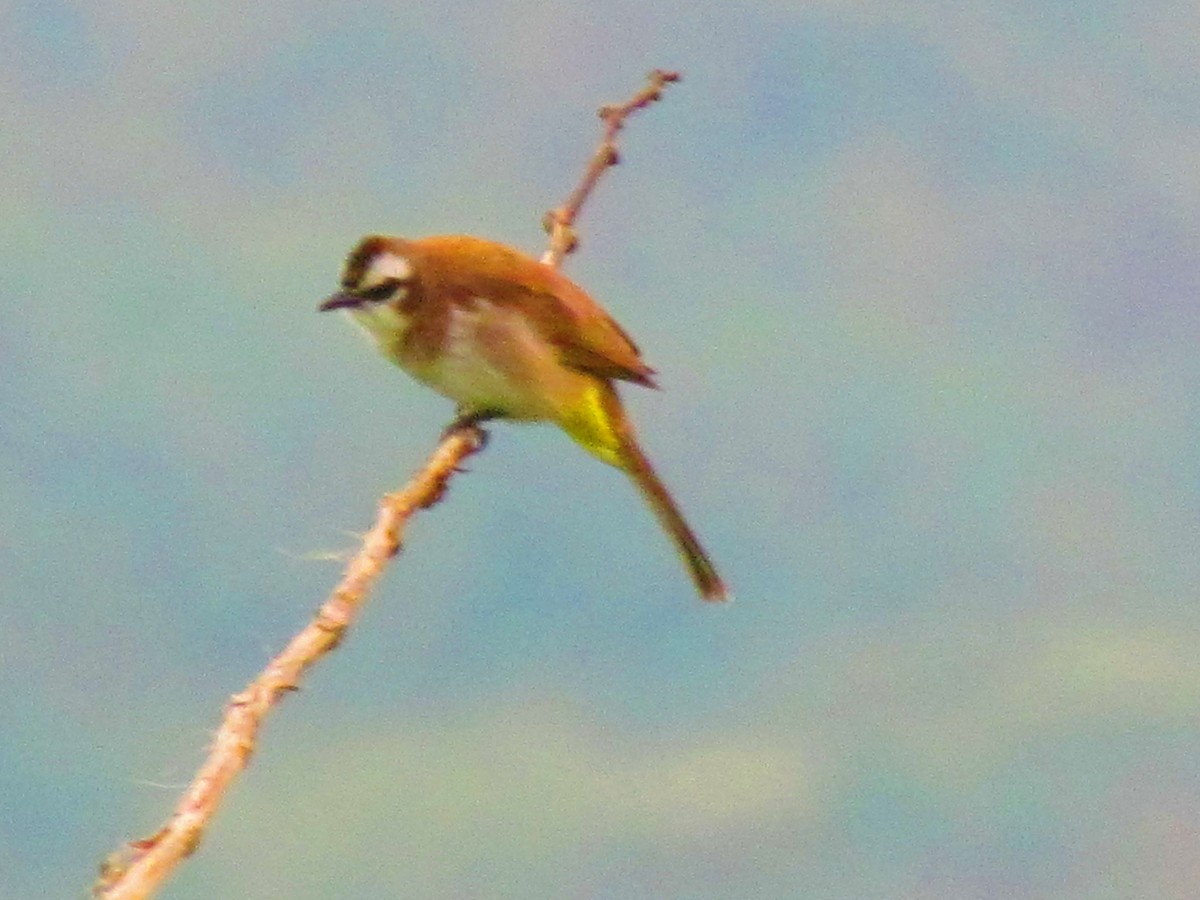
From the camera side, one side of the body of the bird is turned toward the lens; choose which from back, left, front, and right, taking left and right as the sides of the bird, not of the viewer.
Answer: left
